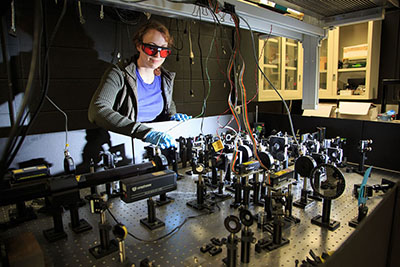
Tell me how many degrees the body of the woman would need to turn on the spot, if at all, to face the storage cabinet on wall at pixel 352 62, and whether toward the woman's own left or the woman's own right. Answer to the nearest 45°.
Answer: approximately 45° to the woman's own left

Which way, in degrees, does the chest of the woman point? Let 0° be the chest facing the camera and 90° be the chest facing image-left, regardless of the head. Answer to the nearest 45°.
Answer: approximately 315°

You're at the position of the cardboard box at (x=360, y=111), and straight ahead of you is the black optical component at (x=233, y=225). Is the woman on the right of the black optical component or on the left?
right

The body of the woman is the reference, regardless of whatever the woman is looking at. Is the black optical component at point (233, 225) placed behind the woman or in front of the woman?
in front
